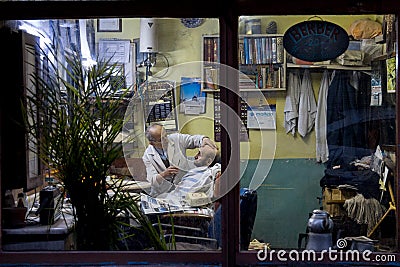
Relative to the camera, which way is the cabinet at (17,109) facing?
to the viewer's right

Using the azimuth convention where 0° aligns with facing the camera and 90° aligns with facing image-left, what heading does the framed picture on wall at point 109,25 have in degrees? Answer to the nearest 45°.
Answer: approximately 0°

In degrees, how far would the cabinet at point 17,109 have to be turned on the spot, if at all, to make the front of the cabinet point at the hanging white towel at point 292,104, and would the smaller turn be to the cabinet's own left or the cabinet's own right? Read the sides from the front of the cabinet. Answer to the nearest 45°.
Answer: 0° — it already faces it

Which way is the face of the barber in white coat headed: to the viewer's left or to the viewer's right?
to the viewer's right

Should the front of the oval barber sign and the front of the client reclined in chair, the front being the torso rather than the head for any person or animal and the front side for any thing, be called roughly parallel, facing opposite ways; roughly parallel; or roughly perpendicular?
roughly perpendicular
